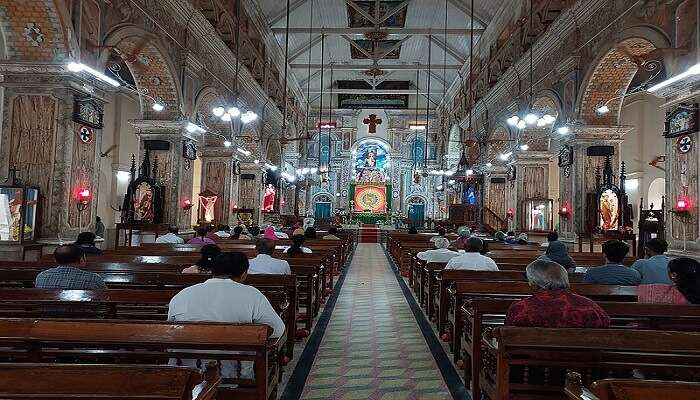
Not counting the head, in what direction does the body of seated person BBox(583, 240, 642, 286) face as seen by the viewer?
away from the camera

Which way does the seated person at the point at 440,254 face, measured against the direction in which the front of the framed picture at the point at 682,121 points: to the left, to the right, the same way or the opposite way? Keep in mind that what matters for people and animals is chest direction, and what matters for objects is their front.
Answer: to the right

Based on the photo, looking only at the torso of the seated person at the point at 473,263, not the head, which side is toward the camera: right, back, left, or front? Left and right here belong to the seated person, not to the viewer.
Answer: back

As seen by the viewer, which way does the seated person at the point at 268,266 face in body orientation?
away from the camera

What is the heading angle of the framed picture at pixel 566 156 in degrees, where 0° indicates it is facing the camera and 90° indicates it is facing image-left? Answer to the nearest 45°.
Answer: approximately 45°

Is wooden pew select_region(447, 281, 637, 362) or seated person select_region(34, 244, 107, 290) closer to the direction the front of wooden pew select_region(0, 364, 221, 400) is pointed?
the seated person

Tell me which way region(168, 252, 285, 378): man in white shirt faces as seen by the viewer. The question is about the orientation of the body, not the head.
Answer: away from the camera

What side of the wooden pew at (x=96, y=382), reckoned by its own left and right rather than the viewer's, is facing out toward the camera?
back

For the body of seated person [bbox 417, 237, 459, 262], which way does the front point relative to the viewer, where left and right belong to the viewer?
facing away from the viewer

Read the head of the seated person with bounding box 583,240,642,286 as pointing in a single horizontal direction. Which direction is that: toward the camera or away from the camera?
away from the camera

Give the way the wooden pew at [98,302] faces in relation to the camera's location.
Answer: facing away from the viewer

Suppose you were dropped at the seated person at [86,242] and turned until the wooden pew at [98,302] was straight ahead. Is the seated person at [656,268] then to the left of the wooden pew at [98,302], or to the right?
left

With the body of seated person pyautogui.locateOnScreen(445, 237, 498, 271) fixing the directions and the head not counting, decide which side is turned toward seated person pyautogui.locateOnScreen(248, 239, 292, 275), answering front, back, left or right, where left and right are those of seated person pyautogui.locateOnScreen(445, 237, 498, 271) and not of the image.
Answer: left

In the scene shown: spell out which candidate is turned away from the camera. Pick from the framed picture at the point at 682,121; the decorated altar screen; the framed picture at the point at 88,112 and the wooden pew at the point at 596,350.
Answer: the wooden pew
